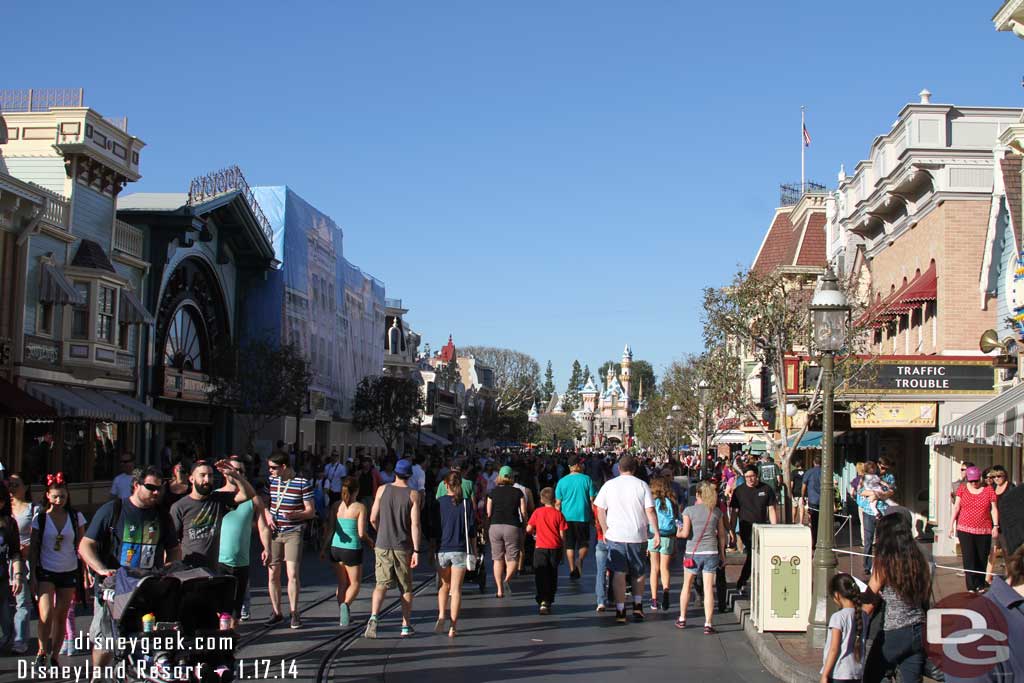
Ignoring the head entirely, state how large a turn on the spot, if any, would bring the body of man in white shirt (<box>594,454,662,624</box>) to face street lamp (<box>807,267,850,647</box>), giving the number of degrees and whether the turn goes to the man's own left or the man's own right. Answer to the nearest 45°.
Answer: approximately 135° to the man's own right

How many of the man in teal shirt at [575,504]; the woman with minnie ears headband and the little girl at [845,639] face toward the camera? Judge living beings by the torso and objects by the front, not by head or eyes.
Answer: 1

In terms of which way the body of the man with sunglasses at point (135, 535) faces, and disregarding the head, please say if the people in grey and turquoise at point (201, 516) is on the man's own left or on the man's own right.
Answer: on the man's own left

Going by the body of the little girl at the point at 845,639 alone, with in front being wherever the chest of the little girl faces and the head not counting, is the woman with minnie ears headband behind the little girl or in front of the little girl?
in front

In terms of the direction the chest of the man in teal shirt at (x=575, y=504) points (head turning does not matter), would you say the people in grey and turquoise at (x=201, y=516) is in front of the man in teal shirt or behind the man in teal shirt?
behind

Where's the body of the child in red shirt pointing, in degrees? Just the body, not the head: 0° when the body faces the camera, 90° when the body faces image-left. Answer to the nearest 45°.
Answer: approximately 180°

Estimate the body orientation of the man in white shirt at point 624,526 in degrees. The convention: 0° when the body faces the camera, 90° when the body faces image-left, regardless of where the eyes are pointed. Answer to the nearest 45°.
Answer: approximately 180°

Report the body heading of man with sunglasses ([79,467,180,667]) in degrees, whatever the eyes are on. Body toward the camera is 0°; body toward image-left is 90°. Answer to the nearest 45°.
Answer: approximately 315°

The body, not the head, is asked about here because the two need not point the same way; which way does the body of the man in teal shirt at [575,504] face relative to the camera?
away from the camera

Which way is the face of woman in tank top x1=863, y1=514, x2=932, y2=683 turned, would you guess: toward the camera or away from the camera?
away from the camera

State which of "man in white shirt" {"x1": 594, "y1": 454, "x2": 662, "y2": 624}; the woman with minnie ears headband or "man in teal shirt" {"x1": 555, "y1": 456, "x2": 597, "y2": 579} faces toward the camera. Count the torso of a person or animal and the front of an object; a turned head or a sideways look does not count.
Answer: the woman with minnie ears headband

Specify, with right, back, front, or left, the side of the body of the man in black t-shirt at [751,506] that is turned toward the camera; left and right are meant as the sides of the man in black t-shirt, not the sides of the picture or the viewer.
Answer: front

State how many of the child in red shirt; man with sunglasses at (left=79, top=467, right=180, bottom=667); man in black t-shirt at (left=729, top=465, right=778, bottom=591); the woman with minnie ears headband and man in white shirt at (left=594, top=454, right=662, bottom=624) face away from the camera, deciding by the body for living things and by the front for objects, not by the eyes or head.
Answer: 2

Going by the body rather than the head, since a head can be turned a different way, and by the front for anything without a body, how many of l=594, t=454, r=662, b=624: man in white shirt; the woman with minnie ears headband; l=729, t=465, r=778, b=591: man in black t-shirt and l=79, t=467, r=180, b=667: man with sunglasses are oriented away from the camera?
1

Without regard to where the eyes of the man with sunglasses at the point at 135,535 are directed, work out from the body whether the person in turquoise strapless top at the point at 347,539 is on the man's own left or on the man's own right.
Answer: on the man's own left

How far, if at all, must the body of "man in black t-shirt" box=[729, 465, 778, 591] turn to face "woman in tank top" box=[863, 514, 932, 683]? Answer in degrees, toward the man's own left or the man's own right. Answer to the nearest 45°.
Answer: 0° — they already face them

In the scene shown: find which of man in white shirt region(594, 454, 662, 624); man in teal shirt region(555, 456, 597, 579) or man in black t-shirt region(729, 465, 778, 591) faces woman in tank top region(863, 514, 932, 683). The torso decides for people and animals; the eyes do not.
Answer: the man in black t-shirt

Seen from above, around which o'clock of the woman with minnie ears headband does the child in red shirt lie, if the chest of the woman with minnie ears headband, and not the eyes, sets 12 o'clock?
The child in red shirt is roughly at 8 o'clock from the woman with minnie ears headband.
